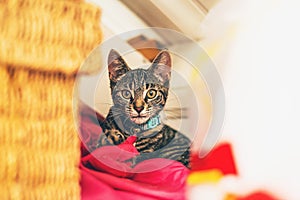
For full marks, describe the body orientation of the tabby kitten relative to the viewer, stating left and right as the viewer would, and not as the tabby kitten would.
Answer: facing the viewer
